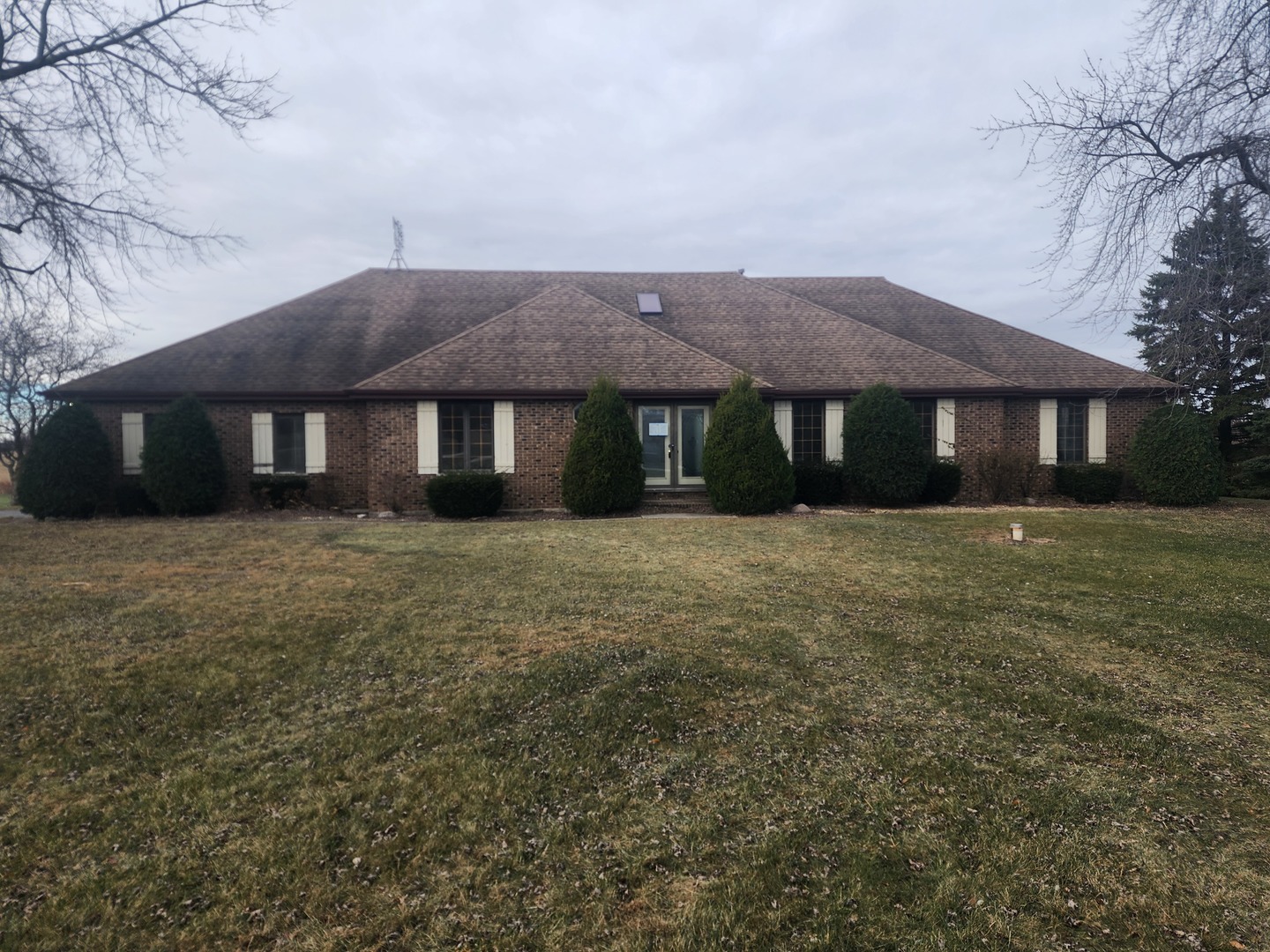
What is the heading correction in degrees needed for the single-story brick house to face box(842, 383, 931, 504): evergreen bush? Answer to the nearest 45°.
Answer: approximately 90° to its left

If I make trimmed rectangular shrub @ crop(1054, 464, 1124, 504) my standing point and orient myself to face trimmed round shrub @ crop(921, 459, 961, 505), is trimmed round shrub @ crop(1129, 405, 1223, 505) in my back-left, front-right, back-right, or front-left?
back-left

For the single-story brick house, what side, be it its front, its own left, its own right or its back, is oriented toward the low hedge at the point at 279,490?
right

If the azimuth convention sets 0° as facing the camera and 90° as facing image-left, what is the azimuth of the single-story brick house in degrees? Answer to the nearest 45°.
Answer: approximately 0°

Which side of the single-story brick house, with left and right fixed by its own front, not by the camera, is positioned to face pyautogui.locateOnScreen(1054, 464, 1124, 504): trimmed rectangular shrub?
left

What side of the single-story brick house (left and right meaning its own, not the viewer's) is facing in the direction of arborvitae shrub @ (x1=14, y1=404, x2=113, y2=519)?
right

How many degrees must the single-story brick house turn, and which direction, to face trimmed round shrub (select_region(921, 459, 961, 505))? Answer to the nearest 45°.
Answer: approximately 90° to its left

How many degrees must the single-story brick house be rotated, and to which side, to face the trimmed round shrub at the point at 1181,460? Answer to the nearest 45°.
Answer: approximately 90° to its left
